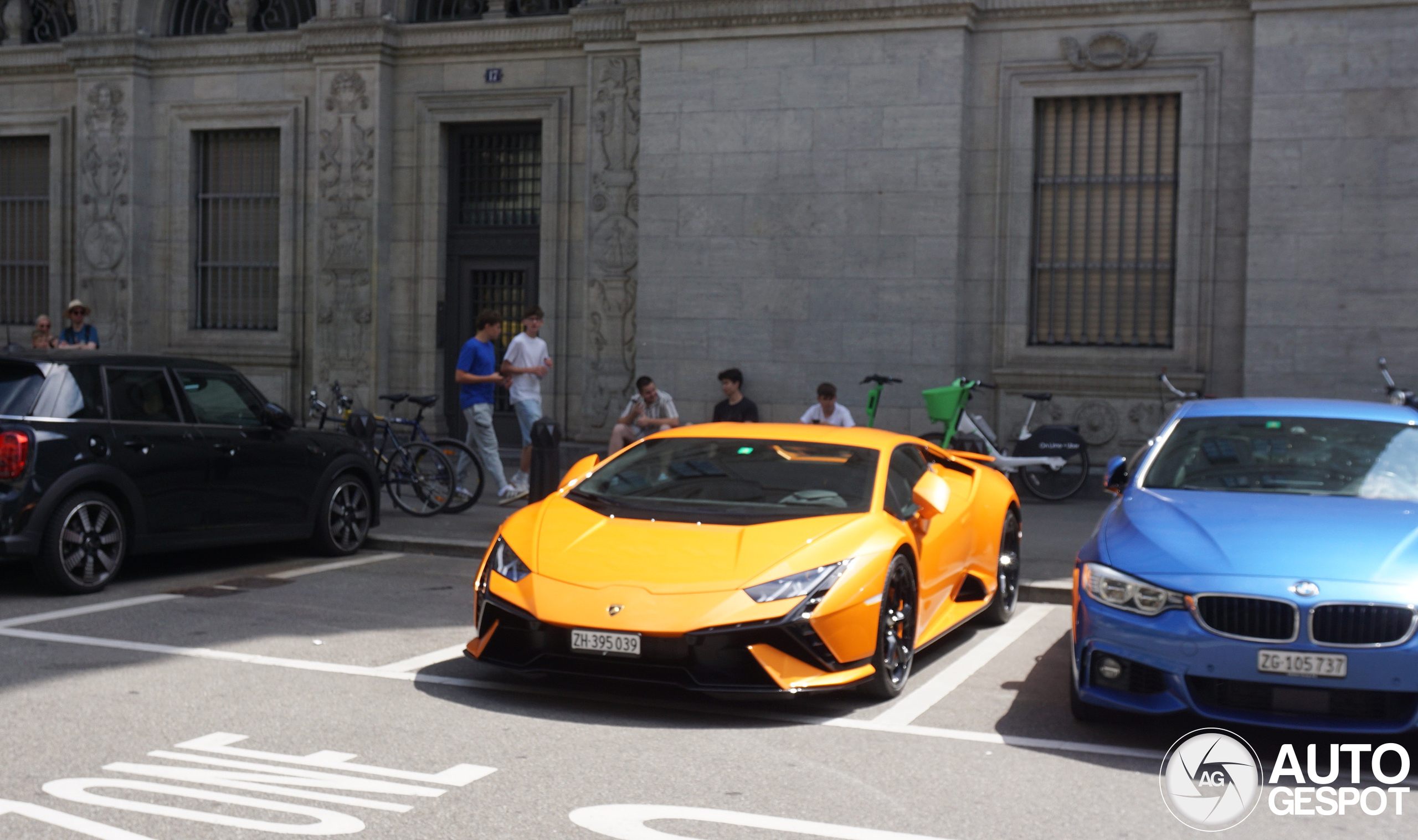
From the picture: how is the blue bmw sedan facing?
toward the camera

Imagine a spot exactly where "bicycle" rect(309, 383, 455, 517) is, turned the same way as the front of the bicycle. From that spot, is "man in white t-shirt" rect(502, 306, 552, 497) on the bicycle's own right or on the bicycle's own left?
on the bicycle's own right

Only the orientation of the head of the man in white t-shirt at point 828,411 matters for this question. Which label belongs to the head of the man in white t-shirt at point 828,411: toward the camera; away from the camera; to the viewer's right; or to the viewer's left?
toward the camera

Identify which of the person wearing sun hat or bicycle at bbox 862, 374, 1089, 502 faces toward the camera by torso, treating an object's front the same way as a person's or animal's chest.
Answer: the person wearing sun hat

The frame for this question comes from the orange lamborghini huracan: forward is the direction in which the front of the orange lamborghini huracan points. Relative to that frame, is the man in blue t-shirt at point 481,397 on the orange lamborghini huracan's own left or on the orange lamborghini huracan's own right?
on the orange lamborghini huracan's own right

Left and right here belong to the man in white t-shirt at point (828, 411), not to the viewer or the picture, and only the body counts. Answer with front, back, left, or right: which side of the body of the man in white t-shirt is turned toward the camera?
front

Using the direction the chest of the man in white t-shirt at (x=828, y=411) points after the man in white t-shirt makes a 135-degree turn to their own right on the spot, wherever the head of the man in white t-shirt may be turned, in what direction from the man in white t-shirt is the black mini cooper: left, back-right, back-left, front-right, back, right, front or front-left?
left

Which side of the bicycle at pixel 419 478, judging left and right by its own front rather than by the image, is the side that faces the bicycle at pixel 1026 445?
back

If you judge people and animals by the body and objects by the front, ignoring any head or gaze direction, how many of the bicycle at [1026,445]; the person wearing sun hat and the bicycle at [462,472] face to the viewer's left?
2

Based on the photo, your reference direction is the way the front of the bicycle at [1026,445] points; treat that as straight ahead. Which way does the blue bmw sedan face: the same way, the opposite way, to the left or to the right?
to the left

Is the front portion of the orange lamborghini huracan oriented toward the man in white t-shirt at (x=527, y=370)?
no

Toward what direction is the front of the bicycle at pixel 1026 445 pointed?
to the viewer's left

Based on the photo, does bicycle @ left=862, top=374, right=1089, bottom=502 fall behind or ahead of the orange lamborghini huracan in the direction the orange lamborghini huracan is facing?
behind

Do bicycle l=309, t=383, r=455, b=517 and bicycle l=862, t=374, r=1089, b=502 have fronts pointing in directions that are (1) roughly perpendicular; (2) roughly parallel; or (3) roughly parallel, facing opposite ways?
roughly parallel

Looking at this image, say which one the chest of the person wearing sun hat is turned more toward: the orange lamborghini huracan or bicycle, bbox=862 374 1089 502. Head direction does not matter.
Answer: the orange lamborghini huracan

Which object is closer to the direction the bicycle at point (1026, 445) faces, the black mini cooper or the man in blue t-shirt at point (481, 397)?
the man in blue t-shirt

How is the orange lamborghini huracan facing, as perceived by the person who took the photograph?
facing the viewer and to the left of the viewer

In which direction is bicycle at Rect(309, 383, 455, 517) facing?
to the viewer's left
